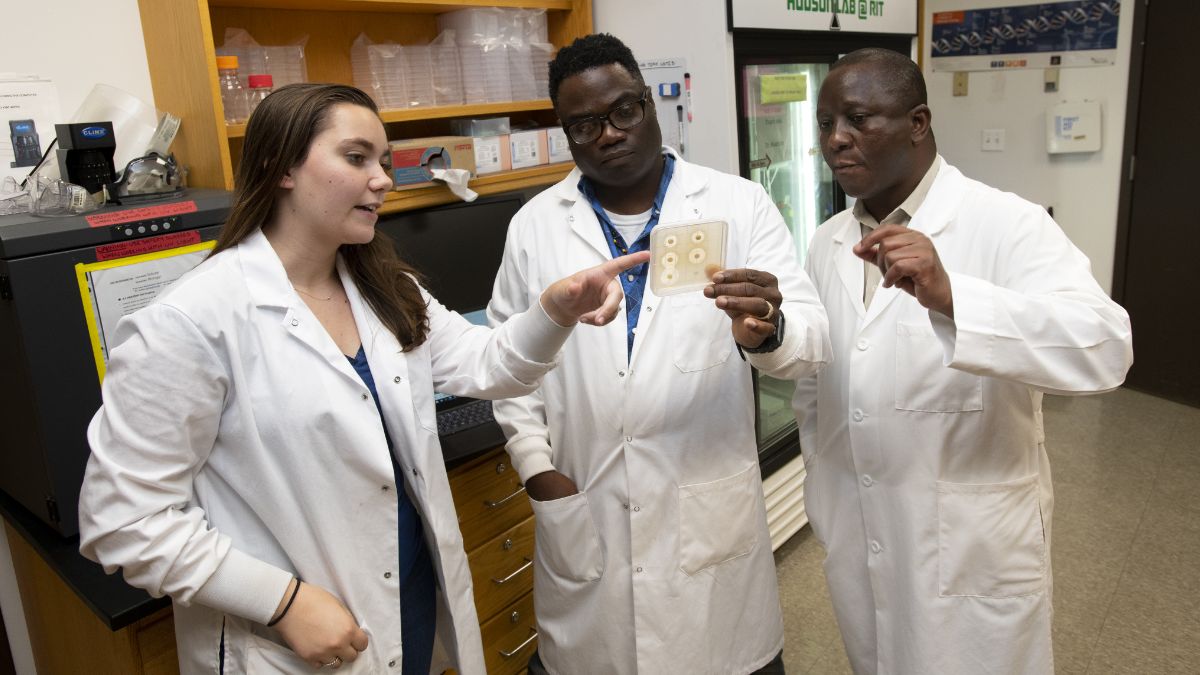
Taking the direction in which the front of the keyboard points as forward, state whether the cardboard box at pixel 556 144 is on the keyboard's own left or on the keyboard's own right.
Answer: on the keyboard's own left

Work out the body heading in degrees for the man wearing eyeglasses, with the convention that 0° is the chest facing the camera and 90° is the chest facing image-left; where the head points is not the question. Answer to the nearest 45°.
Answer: approximately 0°

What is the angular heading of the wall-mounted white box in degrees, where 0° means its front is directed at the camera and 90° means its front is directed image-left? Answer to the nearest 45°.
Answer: approximately 0°

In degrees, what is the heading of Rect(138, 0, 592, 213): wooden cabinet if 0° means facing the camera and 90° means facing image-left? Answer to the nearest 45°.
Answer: approximately 315°

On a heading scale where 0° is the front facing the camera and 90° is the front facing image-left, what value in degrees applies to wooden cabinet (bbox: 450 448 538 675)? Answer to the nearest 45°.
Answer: approximately 315°

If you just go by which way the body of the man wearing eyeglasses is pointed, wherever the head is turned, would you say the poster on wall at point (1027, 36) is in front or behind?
behind

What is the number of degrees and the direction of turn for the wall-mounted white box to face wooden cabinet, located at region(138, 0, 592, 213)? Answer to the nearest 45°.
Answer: approximately 45° to its right

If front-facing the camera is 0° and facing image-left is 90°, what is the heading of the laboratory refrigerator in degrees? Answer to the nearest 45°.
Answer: approximately 315°

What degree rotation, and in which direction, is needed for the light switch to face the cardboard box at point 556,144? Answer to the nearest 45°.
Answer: approximately 45° to its right

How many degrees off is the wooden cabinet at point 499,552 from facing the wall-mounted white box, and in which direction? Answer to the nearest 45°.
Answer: approximately 90° to its left

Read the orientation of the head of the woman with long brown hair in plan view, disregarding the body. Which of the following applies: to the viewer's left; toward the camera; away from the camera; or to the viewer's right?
to the viewer's right

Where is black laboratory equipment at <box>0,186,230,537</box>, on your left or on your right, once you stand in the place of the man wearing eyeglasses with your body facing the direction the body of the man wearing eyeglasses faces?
on your right
